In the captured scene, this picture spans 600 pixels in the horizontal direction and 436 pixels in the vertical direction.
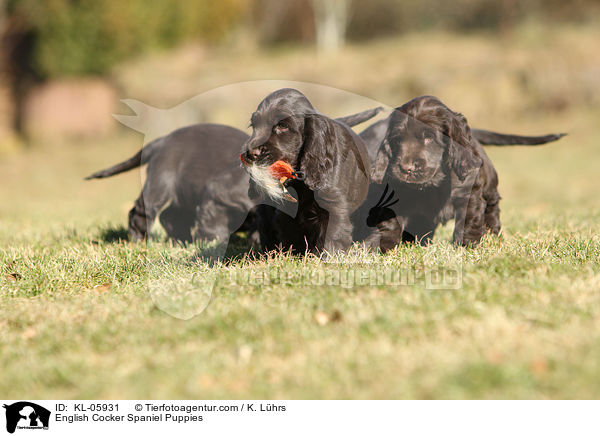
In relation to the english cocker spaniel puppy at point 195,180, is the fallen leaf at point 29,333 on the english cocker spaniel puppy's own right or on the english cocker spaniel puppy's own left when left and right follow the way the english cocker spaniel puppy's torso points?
on the english cocker spaniel puppy's own right

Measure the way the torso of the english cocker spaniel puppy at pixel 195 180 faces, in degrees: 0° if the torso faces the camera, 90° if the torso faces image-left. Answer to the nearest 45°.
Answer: approximately 270°

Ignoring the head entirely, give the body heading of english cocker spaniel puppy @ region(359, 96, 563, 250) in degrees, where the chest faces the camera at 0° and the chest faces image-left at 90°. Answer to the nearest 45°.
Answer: approximately 45°

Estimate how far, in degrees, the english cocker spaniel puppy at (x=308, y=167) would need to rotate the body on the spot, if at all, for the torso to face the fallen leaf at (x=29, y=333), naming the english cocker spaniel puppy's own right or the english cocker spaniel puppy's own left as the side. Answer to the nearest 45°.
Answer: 0° — it already faces it

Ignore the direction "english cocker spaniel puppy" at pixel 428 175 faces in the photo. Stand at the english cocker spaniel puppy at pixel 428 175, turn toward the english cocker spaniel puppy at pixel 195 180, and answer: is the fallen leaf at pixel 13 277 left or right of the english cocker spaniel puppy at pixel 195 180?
left

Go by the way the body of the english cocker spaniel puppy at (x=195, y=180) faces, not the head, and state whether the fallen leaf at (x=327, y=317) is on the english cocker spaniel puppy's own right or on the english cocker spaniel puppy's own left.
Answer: on the english cocker spaniel puppy's own right

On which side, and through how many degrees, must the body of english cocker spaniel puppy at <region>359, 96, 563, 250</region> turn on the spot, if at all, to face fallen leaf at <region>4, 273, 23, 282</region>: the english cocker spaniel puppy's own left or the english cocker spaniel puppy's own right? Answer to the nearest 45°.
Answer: approximately 45° to the english cocker spaniel puppy's own right
